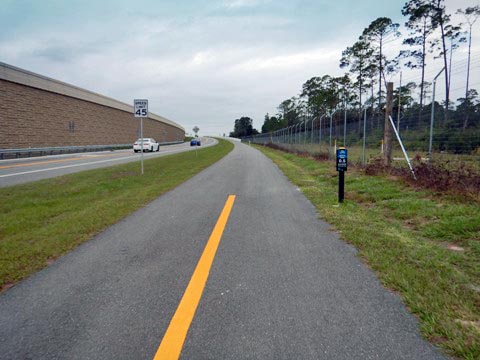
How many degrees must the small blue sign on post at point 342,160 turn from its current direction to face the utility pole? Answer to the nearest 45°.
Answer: approximately 180°

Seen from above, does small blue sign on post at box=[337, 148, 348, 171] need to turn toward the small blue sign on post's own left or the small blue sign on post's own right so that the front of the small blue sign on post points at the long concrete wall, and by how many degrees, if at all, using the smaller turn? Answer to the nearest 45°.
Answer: approximately 135° to the small blue sign on post's own right

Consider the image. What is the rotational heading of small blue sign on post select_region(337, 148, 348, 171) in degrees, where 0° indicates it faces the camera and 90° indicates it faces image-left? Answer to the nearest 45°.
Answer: approximately 0°
